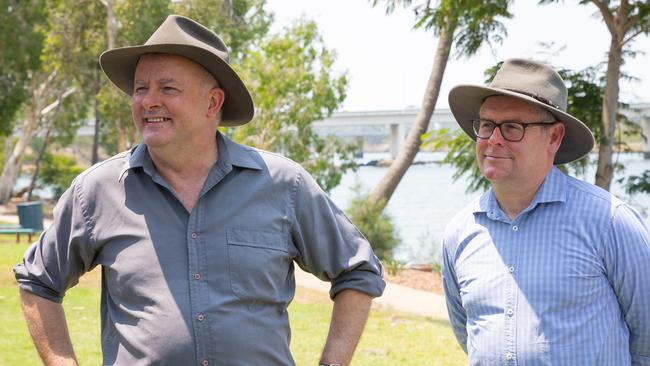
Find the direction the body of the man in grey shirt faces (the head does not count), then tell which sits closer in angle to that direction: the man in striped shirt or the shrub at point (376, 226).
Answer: the man in striped shirt

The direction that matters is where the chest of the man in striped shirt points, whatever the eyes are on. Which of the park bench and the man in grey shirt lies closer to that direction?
the man in grey shirt

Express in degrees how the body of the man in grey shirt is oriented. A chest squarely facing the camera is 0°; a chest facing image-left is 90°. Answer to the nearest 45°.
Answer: approximately 0°

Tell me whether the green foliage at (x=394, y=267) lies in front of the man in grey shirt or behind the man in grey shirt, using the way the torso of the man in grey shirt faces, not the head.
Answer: behind

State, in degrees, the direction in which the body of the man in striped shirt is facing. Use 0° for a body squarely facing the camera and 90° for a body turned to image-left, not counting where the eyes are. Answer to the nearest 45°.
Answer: approximately 45°

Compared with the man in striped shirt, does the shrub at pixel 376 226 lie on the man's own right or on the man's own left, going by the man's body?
on the man's own right

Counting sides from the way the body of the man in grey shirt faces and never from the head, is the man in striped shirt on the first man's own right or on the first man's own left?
on the first man's own left
